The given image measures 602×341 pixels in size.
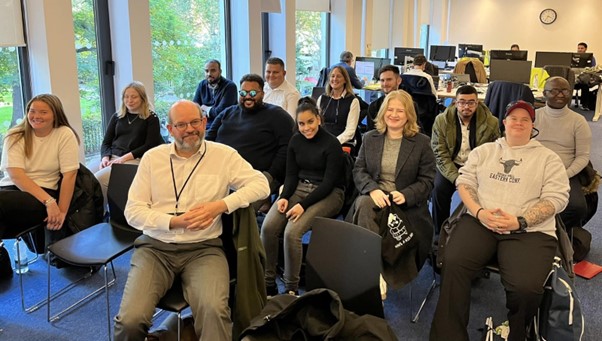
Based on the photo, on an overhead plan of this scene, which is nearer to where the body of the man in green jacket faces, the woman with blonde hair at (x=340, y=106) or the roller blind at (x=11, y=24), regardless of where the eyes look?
the roller blind

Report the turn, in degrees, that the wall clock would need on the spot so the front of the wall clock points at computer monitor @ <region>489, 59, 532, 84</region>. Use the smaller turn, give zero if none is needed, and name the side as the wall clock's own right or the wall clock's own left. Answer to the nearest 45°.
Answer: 0° — it already faces it

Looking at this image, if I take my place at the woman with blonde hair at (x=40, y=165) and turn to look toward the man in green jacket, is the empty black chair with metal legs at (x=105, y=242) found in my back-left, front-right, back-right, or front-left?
front-right

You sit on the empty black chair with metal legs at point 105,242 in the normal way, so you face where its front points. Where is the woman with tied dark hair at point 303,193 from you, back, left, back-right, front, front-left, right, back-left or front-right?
back-left

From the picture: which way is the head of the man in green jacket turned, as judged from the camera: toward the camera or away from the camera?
toward the camera

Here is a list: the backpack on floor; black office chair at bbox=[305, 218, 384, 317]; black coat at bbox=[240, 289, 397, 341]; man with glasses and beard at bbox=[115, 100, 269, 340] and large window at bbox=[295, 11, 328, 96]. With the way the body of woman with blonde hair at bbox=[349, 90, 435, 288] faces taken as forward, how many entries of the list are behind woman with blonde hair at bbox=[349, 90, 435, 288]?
1

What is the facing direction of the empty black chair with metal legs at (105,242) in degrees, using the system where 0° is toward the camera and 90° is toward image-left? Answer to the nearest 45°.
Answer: approximately 45°

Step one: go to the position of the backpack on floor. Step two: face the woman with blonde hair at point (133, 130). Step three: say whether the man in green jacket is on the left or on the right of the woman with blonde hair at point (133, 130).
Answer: right

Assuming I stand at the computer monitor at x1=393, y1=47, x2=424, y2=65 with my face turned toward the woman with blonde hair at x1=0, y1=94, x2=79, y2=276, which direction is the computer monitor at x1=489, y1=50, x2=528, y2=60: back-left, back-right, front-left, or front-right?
back-left

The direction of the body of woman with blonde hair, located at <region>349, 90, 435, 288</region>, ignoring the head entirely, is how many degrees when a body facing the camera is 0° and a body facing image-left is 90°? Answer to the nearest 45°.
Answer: approximately 0°

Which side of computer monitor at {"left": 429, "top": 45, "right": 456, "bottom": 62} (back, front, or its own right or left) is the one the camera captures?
front

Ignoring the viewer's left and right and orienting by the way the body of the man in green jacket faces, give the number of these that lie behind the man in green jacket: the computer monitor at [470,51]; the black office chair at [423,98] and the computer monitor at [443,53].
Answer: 3

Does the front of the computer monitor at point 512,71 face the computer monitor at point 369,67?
no

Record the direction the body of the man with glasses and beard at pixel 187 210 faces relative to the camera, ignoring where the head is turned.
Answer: toward the camera

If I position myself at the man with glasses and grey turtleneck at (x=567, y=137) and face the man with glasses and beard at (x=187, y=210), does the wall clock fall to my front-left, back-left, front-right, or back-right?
back-right

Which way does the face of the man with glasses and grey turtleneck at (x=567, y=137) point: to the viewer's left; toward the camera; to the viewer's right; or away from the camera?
toward the camera

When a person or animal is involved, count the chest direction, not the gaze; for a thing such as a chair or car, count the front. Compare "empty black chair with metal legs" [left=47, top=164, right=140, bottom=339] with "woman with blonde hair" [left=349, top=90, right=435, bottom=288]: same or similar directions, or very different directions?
same or similar directions

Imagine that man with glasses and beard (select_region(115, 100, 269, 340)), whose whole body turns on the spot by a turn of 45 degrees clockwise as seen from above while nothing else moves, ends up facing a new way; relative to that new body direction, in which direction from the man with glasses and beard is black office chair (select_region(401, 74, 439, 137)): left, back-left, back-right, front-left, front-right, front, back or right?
back

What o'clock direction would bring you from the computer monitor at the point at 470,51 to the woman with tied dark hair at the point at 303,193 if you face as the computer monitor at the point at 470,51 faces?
The woman with tied dark hair is roughly at 12 o'clock from the computer monitor.
